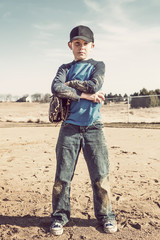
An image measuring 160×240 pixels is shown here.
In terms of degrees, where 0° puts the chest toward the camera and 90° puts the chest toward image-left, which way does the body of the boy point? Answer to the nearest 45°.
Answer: approximately 0°
